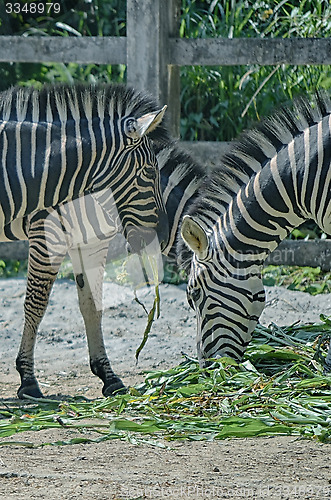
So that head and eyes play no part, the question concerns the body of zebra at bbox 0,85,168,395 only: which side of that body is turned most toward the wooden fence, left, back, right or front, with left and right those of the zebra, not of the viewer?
left

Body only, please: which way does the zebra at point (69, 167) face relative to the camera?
to the viewer's right

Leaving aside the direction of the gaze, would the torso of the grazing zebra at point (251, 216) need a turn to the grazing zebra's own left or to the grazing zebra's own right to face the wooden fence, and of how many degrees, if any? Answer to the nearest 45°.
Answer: approximately 90° to the grazing zebra's own right
